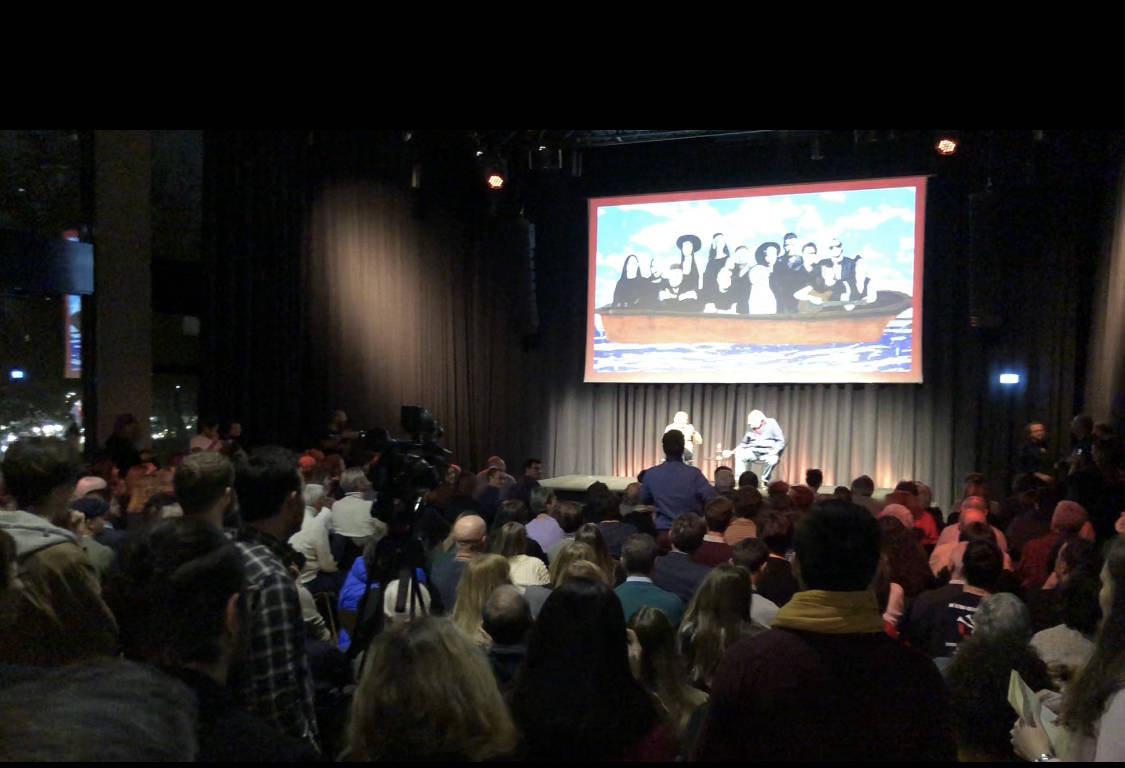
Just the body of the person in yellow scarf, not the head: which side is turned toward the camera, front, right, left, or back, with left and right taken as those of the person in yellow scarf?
back

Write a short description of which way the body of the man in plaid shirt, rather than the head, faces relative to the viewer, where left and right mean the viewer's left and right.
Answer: facing away from the viewer and to the right of the viewer

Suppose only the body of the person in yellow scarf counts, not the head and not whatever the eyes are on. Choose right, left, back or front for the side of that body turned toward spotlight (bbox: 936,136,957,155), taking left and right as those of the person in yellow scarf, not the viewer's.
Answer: front

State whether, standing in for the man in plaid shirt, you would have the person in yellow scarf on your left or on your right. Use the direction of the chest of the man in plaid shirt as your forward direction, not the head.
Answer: on your right

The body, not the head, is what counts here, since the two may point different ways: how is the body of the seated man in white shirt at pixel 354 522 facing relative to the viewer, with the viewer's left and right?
facing away from the viewer and to the right of the viewer

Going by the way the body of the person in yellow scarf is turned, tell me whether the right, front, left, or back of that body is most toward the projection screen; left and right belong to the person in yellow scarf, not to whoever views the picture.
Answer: front

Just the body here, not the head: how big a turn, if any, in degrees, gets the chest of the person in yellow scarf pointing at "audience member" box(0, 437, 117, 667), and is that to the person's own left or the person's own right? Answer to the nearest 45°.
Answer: approximately 90° to the person's own left

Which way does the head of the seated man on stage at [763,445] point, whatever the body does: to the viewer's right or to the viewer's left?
to the viewer's left

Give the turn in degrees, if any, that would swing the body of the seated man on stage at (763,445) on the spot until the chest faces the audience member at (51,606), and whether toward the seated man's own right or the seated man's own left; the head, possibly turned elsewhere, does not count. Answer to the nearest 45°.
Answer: approximately 45° to the seated man's own left

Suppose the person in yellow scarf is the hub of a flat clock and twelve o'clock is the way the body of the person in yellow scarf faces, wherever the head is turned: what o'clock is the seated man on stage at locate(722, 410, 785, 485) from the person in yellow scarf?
The seated man on stage is roughly at 12 o'clock from the person in yellow scarf.

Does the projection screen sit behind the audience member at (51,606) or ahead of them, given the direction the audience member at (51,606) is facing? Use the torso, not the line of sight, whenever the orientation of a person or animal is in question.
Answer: ahead

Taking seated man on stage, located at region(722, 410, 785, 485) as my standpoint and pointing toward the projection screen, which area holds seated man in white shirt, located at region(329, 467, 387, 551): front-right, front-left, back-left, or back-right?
back-left

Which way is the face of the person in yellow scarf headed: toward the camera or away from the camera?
away from the camera

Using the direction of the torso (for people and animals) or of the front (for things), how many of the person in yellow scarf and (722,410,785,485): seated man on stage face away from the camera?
1

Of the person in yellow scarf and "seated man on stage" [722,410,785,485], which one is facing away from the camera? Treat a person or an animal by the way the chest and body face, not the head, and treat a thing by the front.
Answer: the person in yellow scarf
